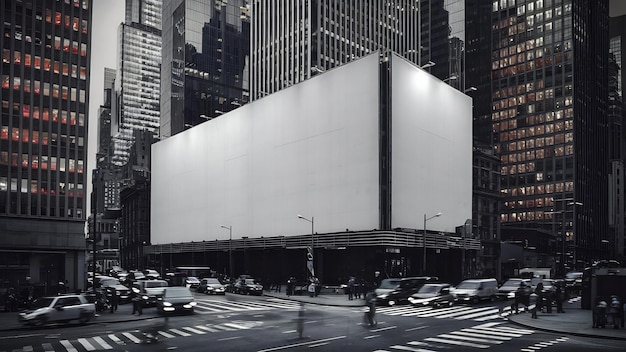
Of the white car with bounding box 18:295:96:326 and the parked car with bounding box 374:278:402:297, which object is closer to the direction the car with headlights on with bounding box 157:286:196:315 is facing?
the white car

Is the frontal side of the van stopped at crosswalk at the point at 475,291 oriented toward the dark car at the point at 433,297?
yes

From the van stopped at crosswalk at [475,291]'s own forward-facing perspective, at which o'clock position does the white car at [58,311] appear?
The white car is roughly at 12 o'clock from the van stopped at crosswalk.

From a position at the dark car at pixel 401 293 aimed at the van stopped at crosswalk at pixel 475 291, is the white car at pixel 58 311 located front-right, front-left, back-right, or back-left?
back-right

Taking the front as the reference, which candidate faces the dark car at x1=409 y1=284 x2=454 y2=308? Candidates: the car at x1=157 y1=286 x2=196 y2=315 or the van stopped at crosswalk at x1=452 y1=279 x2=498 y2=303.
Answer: the van stopped at crosswalk at x1=452 y1=279 x2=498 y2=303

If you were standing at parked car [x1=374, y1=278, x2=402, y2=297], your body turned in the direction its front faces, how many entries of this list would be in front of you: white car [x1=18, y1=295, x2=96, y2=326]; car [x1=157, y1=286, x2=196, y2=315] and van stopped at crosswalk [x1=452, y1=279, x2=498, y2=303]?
2

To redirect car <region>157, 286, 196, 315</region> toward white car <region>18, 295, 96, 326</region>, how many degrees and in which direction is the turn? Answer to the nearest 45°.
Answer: approximately 45° to its right

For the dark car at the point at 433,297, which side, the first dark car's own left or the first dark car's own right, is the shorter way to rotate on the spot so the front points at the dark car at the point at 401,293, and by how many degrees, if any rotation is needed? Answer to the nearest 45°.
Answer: approximately 90° to the first dark car's own right

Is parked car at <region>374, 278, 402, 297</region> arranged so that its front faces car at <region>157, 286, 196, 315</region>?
yes

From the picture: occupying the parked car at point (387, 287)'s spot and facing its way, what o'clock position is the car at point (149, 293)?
the car at point (149, 293) is roughly at 1 o'clock from the parked car at point (387, 287).
